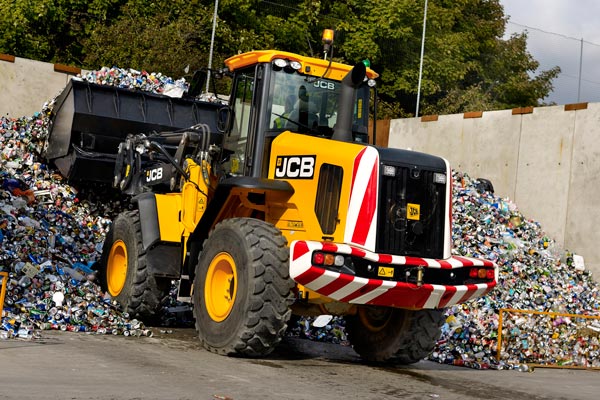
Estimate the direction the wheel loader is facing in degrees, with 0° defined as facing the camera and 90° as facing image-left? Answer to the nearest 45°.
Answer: approximately 135°
